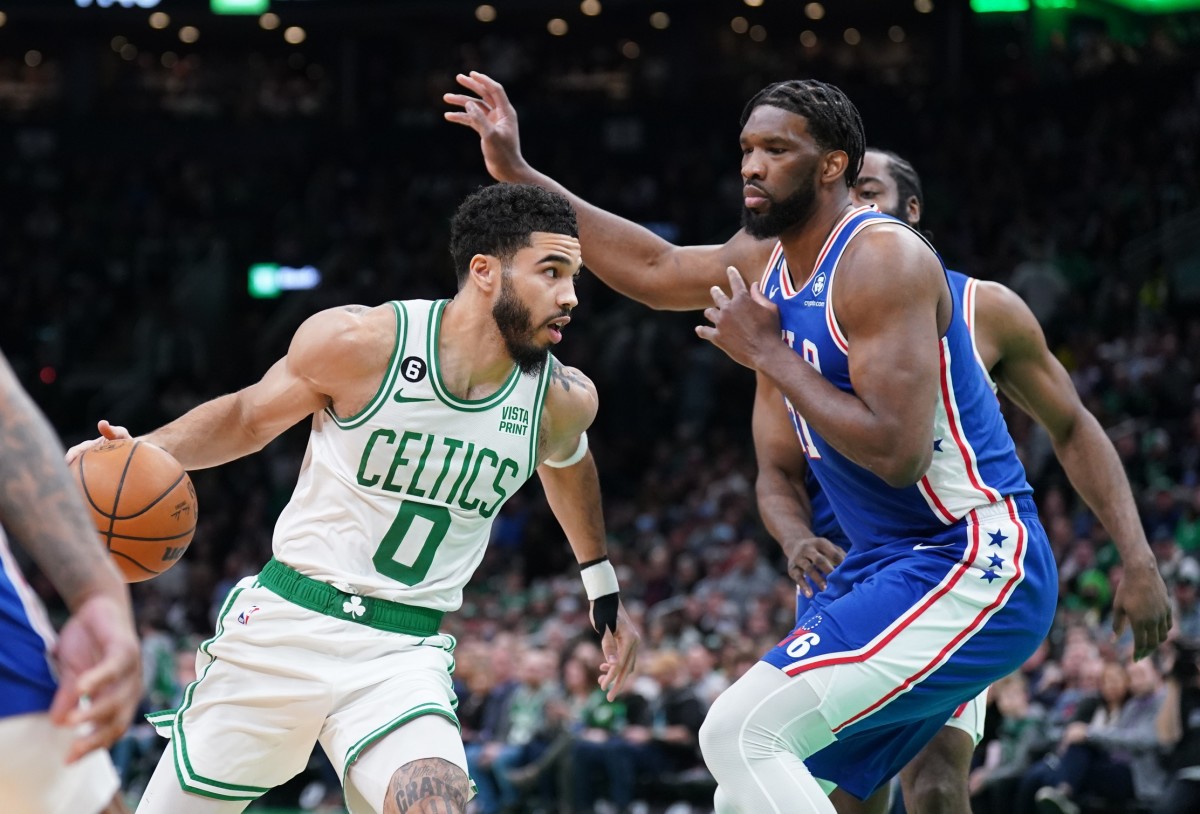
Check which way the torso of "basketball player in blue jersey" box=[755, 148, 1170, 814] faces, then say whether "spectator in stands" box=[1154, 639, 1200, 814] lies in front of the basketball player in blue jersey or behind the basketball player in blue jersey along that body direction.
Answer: behind

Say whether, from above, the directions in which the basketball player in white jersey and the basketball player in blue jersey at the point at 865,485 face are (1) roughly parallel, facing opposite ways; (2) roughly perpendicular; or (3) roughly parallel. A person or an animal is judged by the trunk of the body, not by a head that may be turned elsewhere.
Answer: roughly perpendicular

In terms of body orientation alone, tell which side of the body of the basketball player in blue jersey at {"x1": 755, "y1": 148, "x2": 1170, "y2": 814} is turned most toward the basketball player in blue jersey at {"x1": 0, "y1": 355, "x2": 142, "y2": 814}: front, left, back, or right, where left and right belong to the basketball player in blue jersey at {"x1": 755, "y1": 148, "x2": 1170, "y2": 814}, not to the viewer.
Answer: front

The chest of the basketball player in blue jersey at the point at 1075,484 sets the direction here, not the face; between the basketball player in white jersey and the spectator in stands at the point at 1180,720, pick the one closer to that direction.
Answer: the basketball player in white jersey

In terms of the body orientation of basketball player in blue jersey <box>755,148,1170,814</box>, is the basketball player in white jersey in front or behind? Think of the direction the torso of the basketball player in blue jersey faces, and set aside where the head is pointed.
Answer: in front

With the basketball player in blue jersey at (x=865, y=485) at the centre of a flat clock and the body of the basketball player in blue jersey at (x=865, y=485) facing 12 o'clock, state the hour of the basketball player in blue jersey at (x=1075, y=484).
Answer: the basketball player in blue jersey at (x=1075, y=484) is roughly at 6 o'clock from the basketball player in blue jersey at (x=865, y=485).

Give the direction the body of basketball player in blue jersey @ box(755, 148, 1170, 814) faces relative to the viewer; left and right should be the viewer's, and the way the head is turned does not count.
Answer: facing the viewer and to the left of the viewer

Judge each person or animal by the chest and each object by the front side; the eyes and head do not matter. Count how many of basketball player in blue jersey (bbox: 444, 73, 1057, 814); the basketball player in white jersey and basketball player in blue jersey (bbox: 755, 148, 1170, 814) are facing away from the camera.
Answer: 0

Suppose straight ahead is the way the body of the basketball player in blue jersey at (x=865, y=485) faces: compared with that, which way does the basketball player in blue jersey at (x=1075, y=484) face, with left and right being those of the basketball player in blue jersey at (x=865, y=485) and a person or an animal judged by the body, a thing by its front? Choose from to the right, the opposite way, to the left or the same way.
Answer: the same way

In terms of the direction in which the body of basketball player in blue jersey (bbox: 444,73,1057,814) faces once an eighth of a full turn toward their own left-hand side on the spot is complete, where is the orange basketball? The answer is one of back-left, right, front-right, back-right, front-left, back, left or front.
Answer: right

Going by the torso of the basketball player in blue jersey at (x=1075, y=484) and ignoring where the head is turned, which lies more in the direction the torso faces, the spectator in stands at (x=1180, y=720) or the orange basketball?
the orange basketball

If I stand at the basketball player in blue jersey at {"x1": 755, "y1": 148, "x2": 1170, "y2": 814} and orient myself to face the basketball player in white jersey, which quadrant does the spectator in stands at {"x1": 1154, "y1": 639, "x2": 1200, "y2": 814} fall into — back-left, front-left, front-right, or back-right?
back-right

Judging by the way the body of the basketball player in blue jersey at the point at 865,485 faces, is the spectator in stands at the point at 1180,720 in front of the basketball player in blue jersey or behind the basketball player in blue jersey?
behind

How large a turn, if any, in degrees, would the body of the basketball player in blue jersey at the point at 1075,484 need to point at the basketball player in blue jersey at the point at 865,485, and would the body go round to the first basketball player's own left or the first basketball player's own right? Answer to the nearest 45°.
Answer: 0° — they already face them
